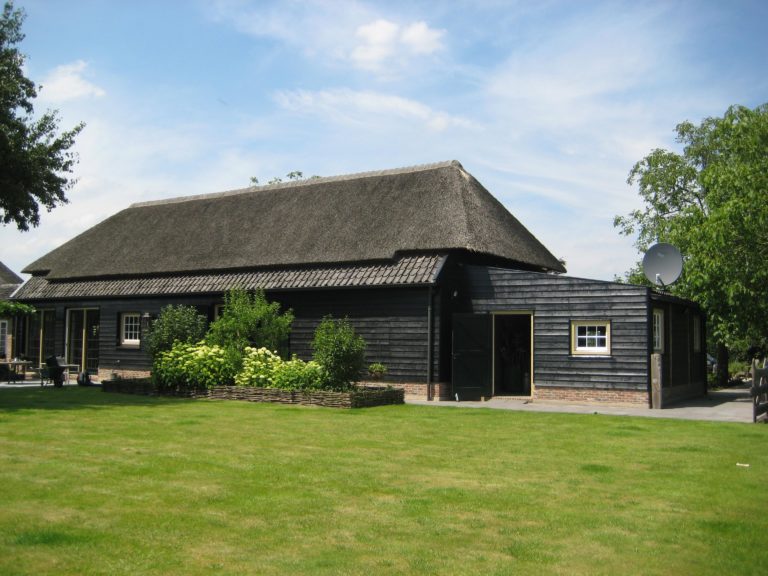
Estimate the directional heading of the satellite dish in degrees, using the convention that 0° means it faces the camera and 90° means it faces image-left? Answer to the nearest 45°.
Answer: approximately 0°

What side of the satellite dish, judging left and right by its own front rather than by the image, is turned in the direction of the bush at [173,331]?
right

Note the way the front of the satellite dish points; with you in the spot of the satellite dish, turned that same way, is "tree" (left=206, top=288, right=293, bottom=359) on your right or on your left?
on your right

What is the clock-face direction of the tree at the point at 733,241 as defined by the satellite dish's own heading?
The tree is roughly at 7 o'clock from the satellite dish.

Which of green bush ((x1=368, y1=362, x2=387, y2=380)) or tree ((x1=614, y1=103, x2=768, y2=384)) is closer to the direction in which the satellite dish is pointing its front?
the green bush

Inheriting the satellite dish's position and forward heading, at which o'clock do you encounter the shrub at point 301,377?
The shrub is roughly at 2 o'clock from the satellite dish.
